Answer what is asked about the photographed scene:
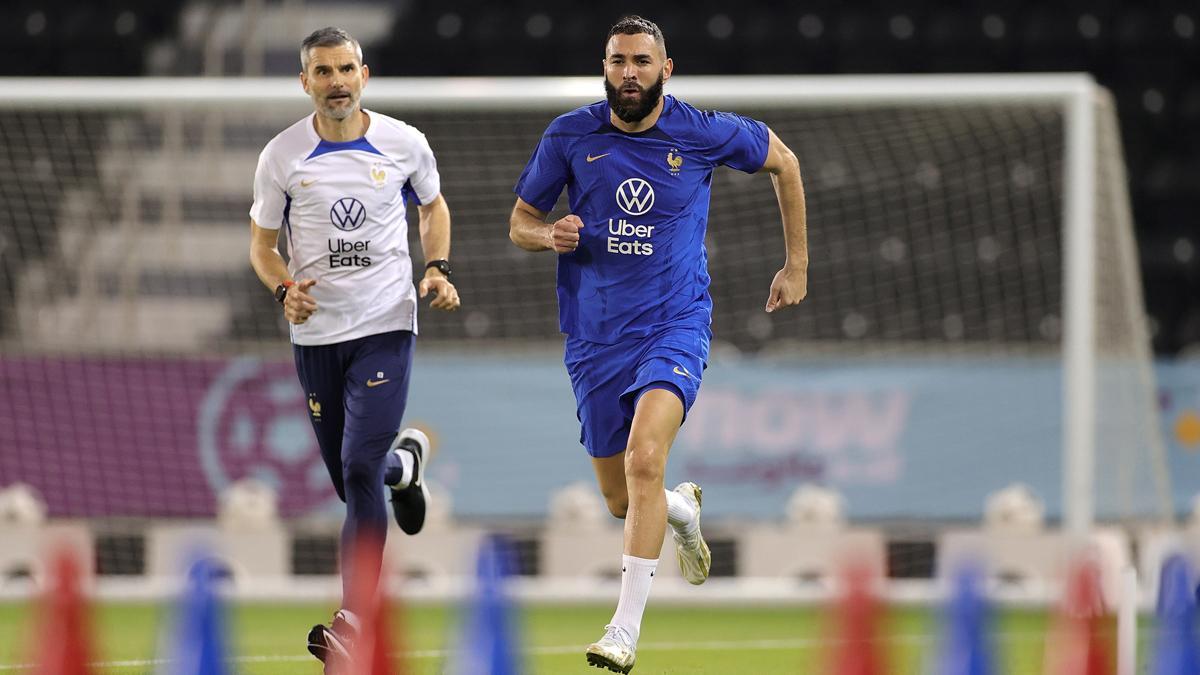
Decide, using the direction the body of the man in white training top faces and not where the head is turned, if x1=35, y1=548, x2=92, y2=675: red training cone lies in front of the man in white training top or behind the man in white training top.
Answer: in front

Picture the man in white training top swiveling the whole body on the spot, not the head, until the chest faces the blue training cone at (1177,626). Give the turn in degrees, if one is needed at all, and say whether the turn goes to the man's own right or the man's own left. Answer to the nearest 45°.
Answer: approximately 45° to the man's own left

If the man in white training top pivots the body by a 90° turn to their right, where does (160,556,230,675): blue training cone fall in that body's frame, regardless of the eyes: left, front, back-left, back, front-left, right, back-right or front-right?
left

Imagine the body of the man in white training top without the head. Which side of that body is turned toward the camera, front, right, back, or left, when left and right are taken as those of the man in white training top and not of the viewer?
front

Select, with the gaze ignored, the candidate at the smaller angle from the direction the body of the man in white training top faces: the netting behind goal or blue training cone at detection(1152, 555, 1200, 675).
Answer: the blue training cone

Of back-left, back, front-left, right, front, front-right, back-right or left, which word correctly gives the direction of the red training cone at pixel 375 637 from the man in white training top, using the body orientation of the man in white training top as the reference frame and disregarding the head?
front

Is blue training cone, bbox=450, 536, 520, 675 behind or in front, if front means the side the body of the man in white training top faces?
in front

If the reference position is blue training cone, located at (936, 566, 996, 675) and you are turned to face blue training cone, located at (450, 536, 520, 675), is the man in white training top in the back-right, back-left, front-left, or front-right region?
front-right

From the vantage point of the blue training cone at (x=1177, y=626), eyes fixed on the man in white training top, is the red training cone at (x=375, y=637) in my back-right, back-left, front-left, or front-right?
front-left

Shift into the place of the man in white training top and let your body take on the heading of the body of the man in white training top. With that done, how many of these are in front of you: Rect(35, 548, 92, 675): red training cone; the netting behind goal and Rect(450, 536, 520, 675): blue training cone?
2

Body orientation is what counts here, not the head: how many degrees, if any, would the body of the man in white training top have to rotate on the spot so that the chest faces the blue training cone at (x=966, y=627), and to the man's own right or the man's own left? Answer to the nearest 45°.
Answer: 0° — they already face it

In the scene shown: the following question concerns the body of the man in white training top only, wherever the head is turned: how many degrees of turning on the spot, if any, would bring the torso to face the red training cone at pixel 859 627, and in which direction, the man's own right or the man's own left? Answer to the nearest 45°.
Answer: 0° — they already face it

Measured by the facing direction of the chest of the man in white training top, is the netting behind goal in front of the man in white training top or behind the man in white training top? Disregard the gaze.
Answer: behind
